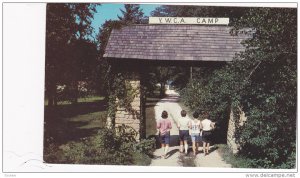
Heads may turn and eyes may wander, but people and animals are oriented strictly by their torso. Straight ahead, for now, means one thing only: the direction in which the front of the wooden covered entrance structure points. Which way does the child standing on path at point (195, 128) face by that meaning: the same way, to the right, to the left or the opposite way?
the opposite way

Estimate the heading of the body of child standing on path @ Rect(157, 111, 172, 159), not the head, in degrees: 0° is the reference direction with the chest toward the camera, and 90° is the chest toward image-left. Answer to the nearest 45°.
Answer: approximately 180°

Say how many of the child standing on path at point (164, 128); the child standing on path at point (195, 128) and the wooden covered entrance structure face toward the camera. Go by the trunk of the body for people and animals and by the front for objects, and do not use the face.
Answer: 1

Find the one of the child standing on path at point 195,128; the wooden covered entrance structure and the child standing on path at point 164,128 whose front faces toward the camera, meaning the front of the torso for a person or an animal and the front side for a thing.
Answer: the wooden covered entrance structure

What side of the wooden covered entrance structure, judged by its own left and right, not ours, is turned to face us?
front

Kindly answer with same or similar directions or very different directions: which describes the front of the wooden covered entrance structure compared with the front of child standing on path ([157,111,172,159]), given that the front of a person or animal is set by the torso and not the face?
very different directions

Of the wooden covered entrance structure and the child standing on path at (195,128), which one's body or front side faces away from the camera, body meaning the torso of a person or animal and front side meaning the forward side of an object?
the child standing on path

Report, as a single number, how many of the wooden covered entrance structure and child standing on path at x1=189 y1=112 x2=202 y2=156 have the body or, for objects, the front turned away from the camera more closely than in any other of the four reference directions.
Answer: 1

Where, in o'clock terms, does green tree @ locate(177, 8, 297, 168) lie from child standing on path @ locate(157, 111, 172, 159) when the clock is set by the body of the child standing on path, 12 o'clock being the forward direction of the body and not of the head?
The green tree is roughly at 4 o'clock from the child standing on path.

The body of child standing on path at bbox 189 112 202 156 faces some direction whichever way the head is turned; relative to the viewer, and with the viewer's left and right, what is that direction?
facing away from the viewer
